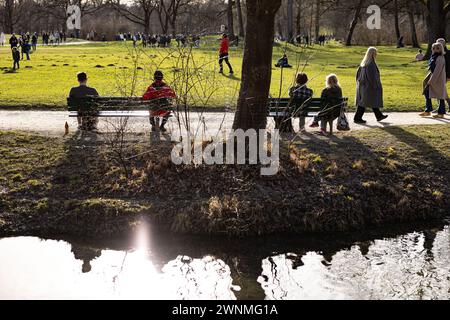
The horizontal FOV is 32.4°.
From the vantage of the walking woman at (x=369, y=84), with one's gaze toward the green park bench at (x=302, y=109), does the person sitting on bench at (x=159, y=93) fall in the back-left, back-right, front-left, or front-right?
front-right

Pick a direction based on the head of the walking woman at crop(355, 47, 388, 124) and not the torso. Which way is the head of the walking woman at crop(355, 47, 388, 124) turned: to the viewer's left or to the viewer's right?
to the viewer's right

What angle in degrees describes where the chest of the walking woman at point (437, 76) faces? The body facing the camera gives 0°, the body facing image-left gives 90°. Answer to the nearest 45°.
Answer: approximately 90°

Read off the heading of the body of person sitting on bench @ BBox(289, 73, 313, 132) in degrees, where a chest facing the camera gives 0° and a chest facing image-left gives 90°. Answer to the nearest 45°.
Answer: approximately 180°

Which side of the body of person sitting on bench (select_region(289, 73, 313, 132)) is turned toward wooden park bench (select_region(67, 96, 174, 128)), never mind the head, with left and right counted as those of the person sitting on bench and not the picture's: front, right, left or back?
left

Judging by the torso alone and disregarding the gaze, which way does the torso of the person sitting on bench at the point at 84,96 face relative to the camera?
away from the camera

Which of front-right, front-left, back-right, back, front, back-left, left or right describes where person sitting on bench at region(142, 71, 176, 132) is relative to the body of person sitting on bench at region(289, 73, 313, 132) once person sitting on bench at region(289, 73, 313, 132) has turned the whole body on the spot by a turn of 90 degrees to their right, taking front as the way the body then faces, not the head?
back

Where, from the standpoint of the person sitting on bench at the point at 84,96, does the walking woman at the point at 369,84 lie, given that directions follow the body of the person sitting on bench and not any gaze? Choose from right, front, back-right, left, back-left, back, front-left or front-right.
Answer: right

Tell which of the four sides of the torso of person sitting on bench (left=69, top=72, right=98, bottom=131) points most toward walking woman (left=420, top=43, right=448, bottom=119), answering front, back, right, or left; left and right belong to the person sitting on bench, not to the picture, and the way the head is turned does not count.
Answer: right

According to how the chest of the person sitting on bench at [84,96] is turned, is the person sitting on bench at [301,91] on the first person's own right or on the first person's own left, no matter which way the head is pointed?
on the first person's own right

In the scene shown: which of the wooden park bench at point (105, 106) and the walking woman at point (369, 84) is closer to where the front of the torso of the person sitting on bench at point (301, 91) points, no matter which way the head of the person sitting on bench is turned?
the walking woman

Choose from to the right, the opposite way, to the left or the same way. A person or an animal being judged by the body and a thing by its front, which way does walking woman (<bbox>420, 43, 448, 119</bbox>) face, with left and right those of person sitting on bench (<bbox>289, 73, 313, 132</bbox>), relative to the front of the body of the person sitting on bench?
to the left

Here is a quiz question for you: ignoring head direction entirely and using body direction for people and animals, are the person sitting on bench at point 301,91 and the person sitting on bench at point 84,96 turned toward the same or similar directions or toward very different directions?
same or similar directions
